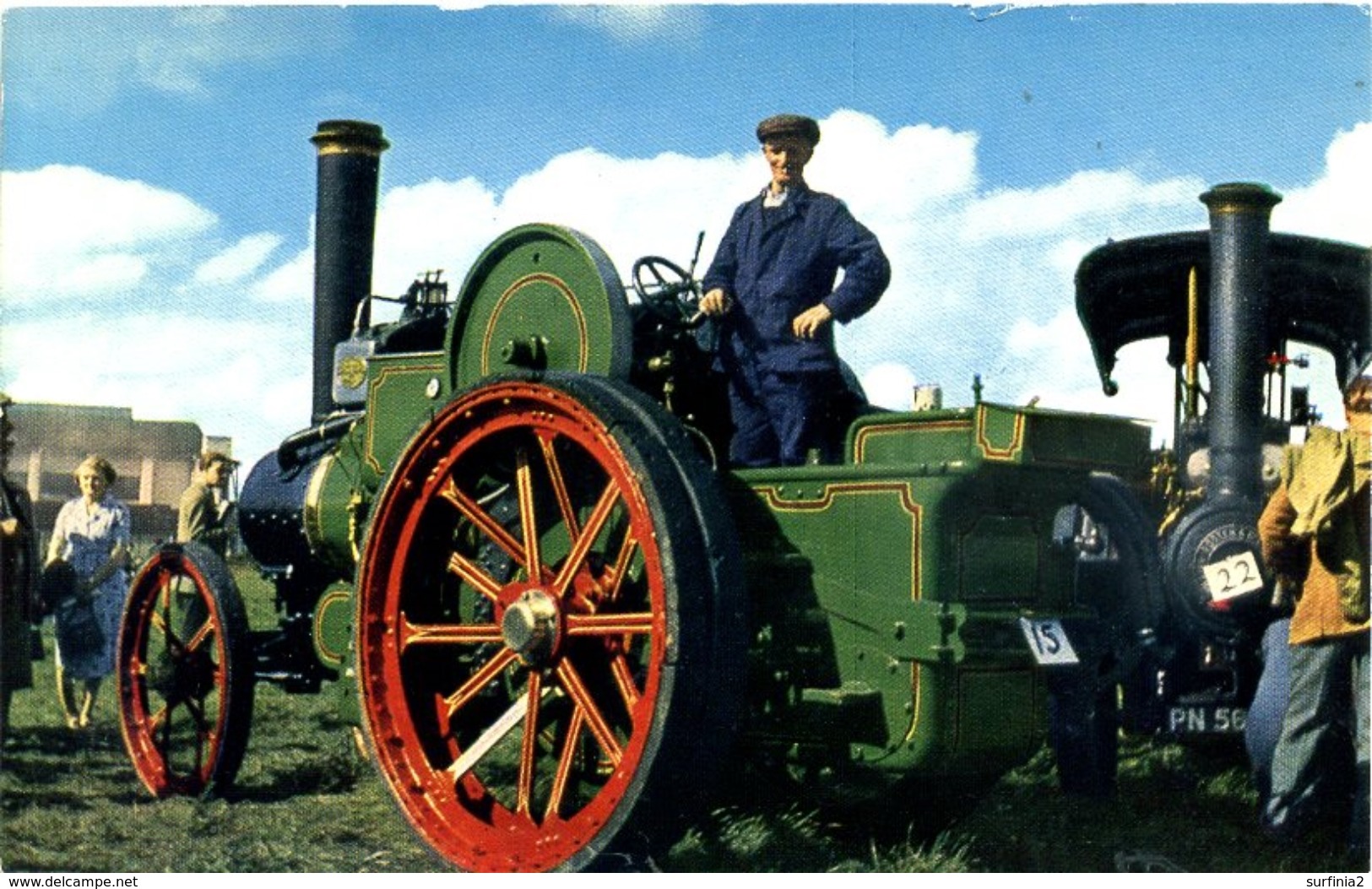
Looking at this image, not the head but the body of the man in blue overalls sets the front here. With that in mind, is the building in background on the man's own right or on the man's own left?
on the man's own right

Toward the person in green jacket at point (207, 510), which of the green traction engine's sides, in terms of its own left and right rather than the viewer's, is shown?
front

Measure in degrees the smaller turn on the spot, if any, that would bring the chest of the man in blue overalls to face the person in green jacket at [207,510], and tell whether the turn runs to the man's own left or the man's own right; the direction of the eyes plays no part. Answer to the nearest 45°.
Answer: approximately 90° to the man's own right

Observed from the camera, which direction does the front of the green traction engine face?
facing away from the viewer and to the left of the viewer

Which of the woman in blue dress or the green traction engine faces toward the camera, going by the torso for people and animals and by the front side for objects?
the woman in blue dress

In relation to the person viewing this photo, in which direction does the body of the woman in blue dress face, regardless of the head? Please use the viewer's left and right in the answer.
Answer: facing the viewer

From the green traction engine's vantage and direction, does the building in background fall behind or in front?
in front

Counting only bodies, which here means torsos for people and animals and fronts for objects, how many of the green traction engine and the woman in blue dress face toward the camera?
1

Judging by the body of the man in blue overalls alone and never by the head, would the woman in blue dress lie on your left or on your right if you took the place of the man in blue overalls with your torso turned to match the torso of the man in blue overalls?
on your right

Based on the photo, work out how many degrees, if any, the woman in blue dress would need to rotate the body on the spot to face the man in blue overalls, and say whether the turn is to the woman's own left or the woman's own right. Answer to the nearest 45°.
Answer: approximately 45° to the woman's own left

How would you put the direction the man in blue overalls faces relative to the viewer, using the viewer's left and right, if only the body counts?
facing the viewer and to the left of the viewer
